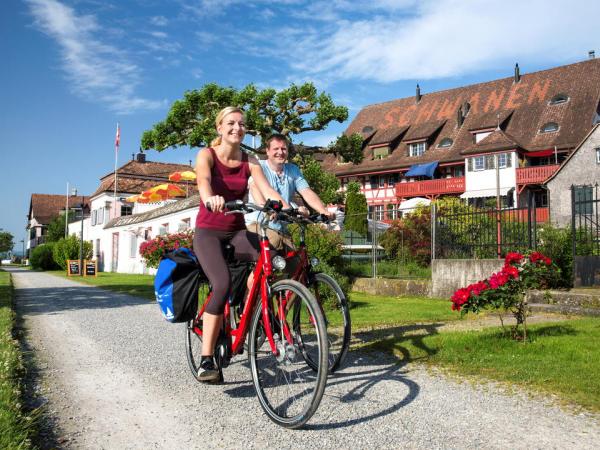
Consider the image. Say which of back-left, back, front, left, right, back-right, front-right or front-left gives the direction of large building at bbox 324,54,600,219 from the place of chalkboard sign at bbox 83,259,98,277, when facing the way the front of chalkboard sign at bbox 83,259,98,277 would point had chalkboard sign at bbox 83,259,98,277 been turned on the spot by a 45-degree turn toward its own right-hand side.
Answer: back-left

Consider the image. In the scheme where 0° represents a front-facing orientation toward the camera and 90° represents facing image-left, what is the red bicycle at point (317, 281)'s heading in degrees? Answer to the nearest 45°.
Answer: approximately 315°

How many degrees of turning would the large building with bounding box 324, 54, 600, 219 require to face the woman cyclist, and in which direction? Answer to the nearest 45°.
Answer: approximately 45° to its left

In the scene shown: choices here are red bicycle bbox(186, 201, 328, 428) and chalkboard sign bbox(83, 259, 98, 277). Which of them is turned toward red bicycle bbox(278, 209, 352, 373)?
the chalkboard sign

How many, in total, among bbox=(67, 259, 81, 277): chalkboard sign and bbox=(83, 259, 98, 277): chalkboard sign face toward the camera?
2

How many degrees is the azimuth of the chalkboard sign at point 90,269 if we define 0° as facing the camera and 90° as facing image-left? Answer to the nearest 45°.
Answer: approximately 0°

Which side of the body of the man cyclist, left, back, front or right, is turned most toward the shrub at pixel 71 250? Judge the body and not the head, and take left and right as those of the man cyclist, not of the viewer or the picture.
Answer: back

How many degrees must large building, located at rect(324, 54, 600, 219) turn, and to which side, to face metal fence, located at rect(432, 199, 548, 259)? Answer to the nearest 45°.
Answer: approximately 45° to its left
